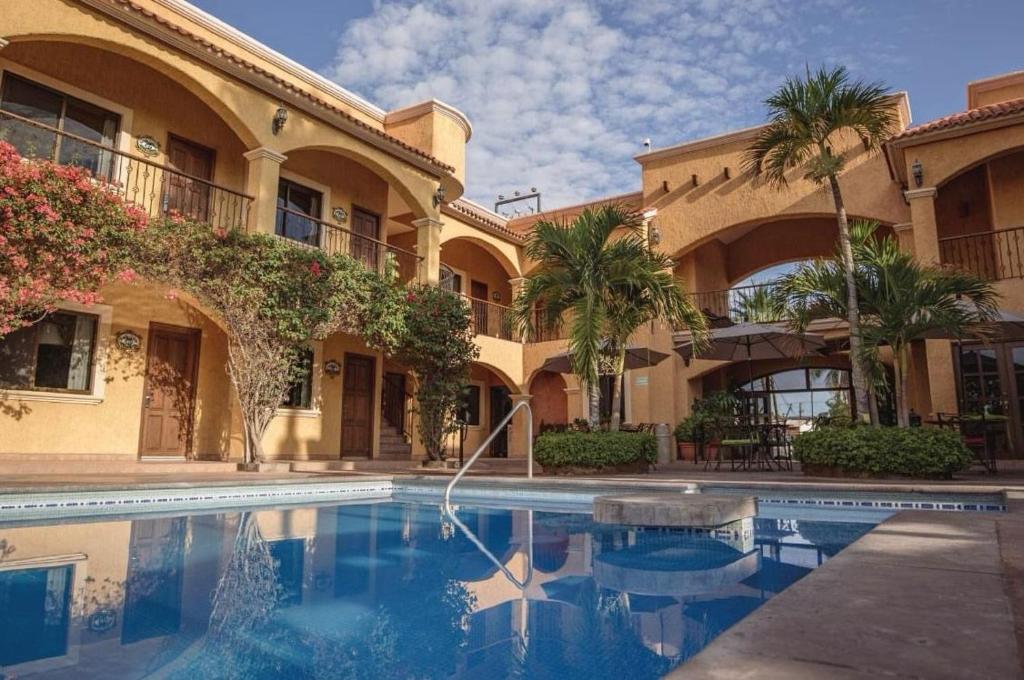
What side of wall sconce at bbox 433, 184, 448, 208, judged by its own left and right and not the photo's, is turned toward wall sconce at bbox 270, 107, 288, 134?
right

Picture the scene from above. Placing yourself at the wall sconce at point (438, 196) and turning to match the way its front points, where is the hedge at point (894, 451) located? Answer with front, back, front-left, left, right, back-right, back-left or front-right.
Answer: front

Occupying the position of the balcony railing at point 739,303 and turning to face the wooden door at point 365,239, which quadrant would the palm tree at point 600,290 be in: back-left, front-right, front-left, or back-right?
front-left

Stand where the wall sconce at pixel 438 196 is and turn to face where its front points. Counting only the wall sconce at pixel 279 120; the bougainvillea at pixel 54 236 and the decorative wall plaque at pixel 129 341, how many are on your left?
0

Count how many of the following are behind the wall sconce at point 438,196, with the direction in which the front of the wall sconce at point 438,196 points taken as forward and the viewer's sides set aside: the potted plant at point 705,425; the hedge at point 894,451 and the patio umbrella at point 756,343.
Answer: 0

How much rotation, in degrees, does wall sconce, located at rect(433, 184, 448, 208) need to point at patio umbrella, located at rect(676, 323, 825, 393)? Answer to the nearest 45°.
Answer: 0° — it already faces it

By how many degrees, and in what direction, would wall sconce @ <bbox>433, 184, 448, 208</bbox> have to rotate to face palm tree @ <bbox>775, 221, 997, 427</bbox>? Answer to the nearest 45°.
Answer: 0° — it already faces it
